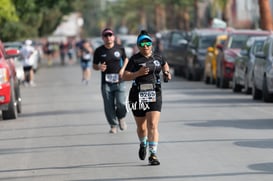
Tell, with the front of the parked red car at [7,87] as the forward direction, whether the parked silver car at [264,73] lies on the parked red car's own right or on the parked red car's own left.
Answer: on the parked red car's own left

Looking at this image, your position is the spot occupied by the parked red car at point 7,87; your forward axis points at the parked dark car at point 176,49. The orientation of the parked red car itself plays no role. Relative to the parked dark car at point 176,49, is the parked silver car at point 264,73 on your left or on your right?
right

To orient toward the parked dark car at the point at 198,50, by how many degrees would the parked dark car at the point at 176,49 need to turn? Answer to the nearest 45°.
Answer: approximately 45° to its right

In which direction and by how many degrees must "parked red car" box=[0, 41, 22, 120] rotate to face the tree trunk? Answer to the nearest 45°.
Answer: approximately 135° to its left

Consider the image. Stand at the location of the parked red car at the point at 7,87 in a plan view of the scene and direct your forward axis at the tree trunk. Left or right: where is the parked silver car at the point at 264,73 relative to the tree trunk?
right

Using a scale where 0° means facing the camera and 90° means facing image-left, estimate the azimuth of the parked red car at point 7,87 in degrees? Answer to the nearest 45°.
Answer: approximately 0°

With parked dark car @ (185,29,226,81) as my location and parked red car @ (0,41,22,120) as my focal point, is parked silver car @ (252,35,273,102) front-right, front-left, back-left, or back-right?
front-left
